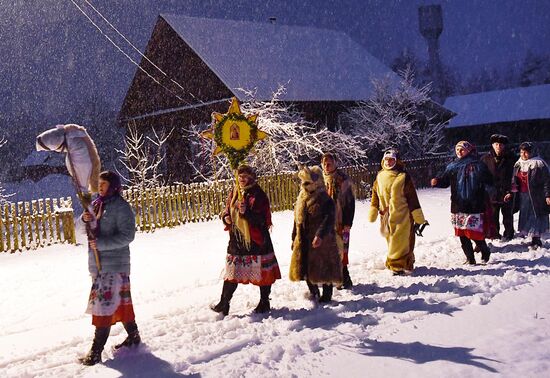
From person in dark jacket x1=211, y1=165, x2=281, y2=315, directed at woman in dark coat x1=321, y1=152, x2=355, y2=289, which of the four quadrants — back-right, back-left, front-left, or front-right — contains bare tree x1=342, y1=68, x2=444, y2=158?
front-left

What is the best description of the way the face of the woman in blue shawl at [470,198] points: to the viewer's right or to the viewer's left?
to the viewer's left

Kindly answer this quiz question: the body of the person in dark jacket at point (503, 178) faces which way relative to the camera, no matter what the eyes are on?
toward the camera

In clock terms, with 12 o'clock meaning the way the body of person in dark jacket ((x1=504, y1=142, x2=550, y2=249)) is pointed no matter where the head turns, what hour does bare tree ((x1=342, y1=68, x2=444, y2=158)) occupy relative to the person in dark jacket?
The bare tree is roughly at 4 o'clock from the person in dark jacket.

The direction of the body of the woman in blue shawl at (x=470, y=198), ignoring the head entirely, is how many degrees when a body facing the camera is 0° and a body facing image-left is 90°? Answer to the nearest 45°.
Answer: approximately 45°

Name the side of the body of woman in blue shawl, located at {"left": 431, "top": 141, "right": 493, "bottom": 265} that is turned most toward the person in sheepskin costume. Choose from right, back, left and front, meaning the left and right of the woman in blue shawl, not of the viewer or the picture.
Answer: front

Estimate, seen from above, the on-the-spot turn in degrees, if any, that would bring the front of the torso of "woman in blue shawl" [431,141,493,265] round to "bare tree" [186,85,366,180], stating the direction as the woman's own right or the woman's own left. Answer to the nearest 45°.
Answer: approximately 90° to the woman's own right

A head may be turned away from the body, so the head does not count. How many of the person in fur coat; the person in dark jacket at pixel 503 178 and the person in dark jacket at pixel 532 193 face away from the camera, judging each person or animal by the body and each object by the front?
0

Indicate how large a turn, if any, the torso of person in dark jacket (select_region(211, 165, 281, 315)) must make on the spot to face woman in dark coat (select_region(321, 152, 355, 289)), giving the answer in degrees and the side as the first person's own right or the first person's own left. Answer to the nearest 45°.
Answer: approximately 180°

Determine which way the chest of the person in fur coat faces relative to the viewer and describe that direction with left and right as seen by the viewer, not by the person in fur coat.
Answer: facing the viewer and to the left of the viewer

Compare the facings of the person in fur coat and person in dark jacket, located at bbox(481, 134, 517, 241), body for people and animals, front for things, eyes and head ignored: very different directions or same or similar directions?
same or similar directions

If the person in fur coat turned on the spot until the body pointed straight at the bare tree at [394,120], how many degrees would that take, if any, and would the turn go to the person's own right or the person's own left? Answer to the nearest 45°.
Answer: approximately 135° to the person's own right

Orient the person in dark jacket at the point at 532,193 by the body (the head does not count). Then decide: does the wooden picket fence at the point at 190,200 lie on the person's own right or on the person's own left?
on the person's own right
